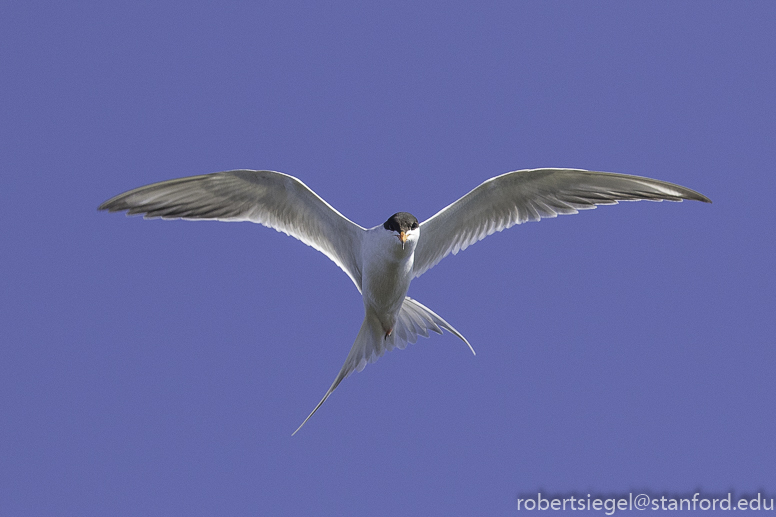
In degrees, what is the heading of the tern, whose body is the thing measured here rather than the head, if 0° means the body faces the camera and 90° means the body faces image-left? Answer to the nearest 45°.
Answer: approximately 0°
